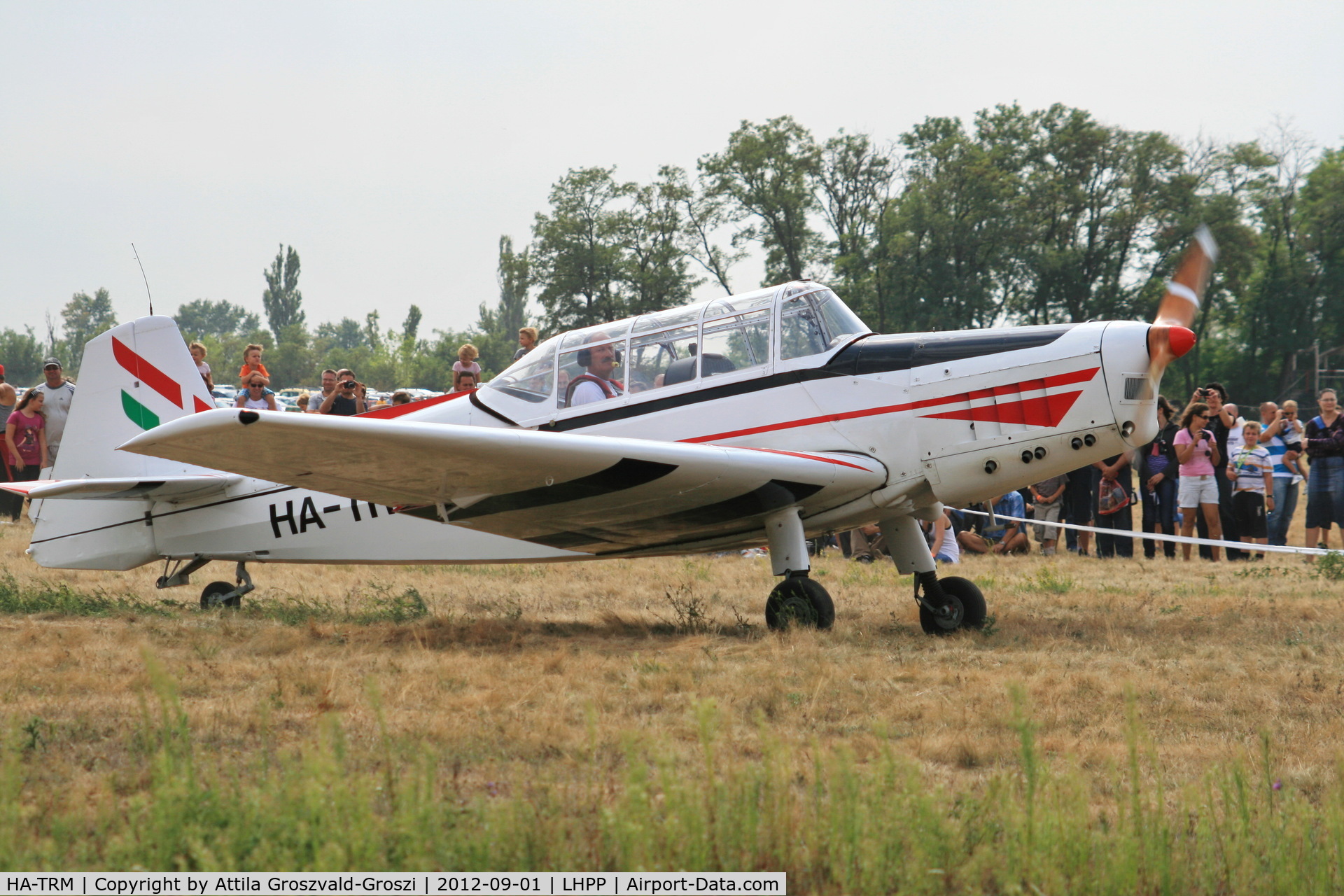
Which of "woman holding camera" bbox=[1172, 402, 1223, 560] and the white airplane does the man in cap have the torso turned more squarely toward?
the white airplane

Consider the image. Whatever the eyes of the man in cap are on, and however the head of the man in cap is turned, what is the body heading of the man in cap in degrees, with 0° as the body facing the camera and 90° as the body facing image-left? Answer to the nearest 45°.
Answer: approximately 0°

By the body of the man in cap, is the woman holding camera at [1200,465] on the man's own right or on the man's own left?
on the man's own left
